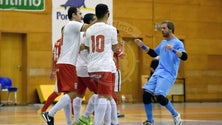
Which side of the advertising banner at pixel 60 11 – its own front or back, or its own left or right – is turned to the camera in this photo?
front

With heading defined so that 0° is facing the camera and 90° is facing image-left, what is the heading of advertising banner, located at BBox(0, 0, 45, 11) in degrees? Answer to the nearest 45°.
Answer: approximately 0°

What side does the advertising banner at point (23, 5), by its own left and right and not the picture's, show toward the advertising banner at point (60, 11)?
left

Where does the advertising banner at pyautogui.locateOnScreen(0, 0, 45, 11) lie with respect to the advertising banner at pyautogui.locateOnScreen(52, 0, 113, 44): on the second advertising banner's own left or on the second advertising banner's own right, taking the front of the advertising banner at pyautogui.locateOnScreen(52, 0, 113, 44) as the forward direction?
on the second advertising banner's own right

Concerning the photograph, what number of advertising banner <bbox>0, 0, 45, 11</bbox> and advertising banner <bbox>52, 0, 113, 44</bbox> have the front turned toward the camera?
2
